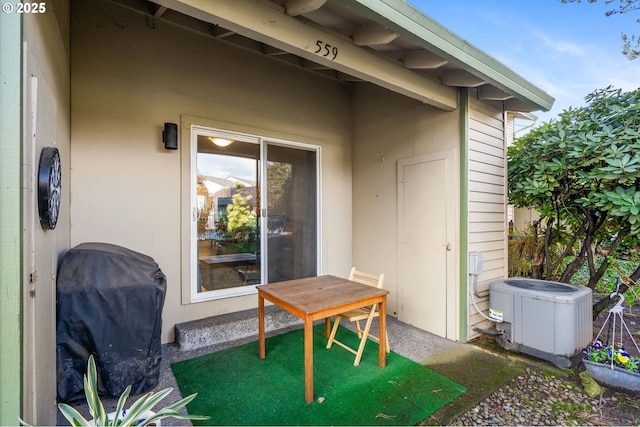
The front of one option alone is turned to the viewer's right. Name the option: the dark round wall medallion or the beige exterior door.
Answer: the dark round wall medallion

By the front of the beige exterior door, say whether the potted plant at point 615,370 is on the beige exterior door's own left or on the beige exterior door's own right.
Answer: on the beige exterior door's own left

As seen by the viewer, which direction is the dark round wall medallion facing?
to the viewer's right

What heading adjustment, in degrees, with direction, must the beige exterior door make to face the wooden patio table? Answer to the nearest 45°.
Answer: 0° — it already faces it

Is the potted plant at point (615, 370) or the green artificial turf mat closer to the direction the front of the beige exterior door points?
the green artificial turf mat

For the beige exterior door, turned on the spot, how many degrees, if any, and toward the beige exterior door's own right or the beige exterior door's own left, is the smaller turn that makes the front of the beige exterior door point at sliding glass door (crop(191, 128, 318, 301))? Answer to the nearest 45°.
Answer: approximately 45° to the beige exterior door's own right

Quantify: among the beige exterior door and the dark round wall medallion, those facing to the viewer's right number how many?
1

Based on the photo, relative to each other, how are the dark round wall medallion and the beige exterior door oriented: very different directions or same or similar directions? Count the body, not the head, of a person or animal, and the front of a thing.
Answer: very different directions
